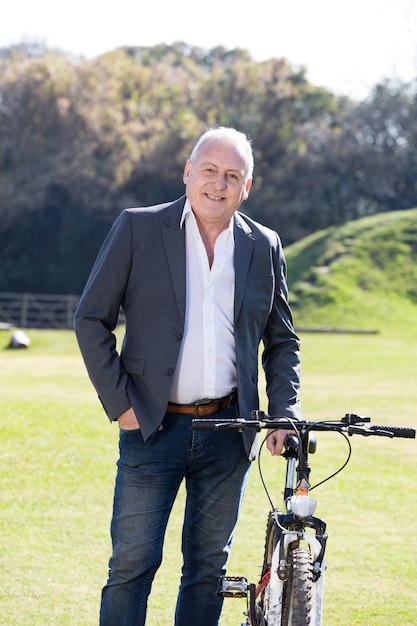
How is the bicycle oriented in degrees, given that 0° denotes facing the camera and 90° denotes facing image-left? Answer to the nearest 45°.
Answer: approximately 0°

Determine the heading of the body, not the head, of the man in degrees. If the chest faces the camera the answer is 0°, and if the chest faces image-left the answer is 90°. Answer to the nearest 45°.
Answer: approximately 0°
